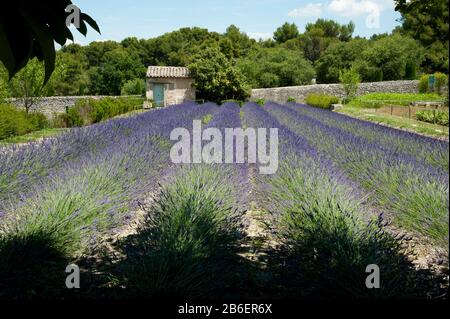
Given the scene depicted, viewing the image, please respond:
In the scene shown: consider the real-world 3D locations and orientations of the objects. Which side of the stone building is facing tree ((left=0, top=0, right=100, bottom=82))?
front

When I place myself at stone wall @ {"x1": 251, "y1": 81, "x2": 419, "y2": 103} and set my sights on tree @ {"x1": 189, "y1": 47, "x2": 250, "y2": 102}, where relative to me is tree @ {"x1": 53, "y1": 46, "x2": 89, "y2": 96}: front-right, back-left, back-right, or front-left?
front-right

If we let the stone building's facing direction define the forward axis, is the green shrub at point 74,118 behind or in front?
in front

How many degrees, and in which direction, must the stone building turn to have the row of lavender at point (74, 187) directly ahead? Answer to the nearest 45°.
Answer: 0° — it already faces it

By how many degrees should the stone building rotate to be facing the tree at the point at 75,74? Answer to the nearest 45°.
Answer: approximately 135° to its right

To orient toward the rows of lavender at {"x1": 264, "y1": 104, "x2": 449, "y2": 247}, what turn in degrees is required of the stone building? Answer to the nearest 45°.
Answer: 0° — it already faces it

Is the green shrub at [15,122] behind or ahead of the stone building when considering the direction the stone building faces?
ahead

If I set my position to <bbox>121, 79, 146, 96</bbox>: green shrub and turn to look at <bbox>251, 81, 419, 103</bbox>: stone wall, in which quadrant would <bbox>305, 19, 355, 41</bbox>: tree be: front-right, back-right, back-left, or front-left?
front-left

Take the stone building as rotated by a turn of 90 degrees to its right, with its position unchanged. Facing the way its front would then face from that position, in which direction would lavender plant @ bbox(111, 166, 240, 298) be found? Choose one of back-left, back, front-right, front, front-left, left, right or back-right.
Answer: left

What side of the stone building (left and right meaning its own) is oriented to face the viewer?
front

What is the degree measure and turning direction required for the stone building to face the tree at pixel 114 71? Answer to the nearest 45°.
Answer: approximately 135° to its right

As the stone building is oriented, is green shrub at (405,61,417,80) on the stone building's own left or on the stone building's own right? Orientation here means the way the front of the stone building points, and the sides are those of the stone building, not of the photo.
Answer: on the stone building's own left
